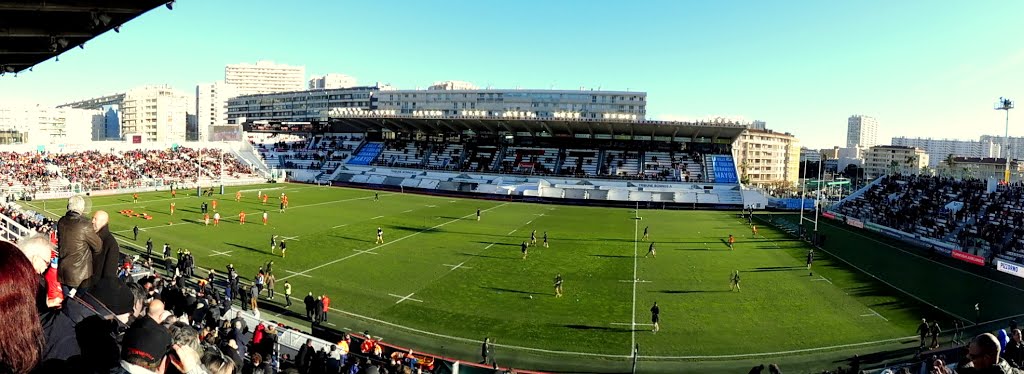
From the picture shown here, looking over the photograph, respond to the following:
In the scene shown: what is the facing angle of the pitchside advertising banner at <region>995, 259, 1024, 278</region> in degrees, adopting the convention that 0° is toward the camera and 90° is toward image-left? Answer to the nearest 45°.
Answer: approximately 45°

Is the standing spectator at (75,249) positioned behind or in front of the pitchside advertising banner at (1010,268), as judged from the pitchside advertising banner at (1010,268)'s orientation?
in front

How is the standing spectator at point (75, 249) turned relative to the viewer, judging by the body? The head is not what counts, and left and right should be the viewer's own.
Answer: facing away from the viewer and to the right of the viewer

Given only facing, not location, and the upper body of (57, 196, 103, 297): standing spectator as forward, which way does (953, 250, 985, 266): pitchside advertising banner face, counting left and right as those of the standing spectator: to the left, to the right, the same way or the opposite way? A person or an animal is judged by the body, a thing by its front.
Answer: to the left

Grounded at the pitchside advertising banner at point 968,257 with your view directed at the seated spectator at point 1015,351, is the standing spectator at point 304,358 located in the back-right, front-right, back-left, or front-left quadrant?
front-right

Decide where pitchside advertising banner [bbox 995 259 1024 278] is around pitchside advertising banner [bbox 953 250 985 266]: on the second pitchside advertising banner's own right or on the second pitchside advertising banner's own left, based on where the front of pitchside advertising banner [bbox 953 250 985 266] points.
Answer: on the second pitchside advertising banner's own left

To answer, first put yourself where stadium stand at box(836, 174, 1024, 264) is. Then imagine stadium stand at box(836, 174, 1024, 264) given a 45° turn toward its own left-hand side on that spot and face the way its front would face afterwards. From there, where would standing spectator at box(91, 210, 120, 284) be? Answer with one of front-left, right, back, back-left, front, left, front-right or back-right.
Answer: front

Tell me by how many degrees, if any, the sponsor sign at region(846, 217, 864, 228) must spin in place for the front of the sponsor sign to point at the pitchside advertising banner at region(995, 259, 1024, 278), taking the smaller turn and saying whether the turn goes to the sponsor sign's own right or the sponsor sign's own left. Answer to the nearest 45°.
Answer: approximately 90° to the sponsor sign's own left

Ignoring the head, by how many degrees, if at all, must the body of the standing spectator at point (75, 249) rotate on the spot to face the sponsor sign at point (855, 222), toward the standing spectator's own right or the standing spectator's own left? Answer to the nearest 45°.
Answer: approximately 45° to the standing spectator's own right

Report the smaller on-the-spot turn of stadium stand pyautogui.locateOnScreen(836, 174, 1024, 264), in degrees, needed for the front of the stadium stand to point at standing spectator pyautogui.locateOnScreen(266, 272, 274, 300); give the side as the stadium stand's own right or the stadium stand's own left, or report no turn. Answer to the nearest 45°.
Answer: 0° — it already faces them

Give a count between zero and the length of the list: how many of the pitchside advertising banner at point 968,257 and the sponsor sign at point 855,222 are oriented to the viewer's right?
0

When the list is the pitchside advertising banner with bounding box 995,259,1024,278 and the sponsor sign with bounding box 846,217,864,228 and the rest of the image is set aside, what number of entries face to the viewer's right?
0

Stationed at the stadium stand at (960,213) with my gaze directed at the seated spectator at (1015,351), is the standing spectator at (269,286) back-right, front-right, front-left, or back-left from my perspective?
front-right

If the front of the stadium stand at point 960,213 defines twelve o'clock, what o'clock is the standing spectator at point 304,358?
The standing spectator is roughly at 11 o'clock from the stadium stand.

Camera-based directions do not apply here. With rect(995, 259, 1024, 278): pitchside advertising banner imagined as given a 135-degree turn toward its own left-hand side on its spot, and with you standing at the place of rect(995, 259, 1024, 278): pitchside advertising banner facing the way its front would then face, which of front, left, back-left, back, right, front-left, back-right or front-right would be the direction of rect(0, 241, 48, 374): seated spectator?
right

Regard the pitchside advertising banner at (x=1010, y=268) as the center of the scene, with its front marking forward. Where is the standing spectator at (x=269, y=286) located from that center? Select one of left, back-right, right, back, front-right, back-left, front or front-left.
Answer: front

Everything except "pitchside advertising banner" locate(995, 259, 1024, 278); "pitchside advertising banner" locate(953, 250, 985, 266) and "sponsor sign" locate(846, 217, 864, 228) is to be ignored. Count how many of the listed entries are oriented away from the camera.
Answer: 0

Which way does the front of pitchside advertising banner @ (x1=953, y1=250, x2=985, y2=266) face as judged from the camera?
facing the viewer and to the left of the viewer

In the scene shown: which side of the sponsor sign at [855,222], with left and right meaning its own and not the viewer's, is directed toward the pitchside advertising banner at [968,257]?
left

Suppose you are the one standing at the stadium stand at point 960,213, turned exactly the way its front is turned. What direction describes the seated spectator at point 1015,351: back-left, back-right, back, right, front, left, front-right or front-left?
front-left
